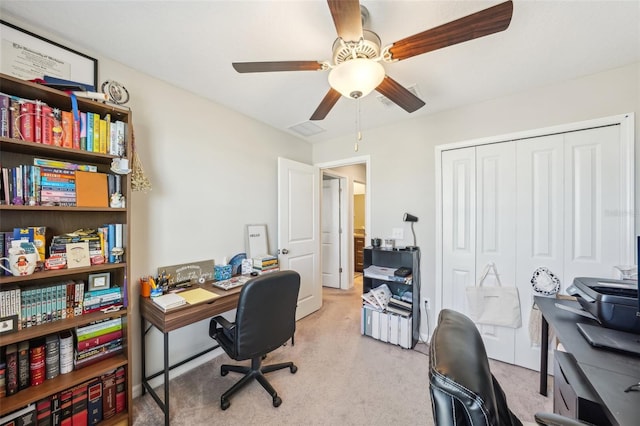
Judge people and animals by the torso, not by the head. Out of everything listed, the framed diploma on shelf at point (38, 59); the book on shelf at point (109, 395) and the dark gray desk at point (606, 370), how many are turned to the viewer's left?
1

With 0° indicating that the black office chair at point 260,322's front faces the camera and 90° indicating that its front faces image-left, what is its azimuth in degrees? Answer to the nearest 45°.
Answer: approximately 135°

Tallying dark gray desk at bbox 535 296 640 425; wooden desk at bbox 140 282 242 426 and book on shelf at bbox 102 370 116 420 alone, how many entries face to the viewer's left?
1

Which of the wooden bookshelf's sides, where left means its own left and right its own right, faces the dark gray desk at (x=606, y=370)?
front

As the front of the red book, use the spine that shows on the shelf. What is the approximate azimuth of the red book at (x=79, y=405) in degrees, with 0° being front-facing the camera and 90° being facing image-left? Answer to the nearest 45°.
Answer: approximately 315°

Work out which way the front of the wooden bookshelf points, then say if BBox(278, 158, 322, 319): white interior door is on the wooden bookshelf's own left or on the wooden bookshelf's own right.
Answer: on the wooden bookshelf's own left
